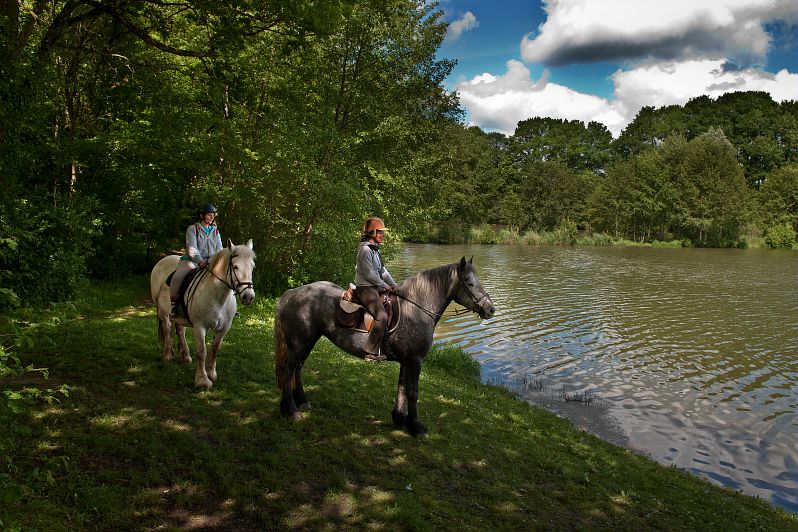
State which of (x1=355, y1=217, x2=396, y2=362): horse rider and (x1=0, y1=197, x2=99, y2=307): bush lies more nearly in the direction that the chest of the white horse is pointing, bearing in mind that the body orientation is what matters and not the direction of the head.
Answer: the horse rider

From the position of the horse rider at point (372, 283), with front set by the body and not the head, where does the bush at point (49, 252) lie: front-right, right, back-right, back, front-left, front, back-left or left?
back-left

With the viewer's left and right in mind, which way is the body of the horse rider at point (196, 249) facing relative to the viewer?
facing the viewer and to the right of the viewer

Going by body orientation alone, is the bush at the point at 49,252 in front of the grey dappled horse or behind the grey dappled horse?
behind

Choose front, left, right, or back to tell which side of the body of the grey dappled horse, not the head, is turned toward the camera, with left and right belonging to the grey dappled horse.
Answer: right

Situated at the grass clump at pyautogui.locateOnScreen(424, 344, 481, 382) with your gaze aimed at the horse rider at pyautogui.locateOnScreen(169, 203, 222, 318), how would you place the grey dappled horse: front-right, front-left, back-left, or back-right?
front-left

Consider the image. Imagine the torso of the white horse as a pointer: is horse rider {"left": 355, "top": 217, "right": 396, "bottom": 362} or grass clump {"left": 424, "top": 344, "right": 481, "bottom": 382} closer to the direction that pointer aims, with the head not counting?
the horse rider

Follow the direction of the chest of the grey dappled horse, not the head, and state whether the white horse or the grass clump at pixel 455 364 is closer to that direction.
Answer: the grass clump

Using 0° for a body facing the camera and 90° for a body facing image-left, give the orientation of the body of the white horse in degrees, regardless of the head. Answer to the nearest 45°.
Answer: approximately 315°

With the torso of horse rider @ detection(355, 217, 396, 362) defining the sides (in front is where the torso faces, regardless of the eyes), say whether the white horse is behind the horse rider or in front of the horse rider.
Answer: behind

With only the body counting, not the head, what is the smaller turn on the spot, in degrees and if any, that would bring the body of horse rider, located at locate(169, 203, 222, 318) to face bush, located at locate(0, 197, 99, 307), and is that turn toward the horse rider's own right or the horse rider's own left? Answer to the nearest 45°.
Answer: approximately 180°

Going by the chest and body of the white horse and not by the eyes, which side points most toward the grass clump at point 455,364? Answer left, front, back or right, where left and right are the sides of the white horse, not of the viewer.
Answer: left

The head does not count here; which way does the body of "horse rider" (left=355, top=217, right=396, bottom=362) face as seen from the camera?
to the viewer's right

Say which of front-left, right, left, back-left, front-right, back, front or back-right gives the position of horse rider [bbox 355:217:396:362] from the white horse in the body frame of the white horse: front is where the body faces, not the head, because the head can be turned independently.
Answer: front
